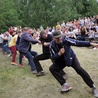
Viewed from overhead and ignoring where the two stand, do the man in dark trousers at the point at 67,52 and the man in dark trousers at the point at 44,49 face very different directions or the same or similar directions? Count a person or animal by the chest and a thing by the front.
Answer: same or similar directions
